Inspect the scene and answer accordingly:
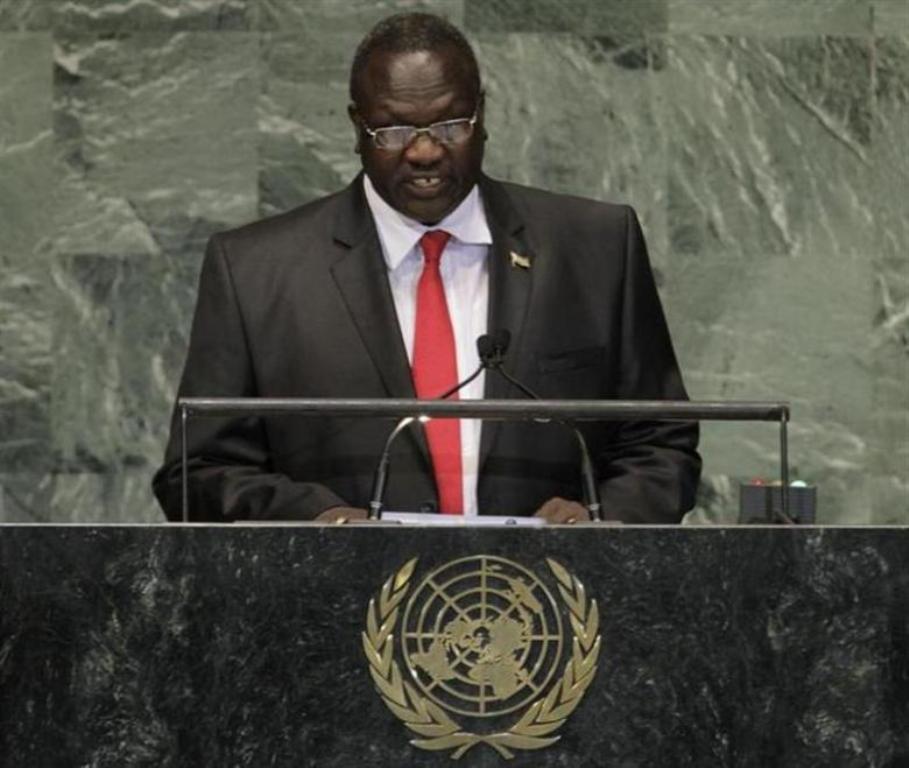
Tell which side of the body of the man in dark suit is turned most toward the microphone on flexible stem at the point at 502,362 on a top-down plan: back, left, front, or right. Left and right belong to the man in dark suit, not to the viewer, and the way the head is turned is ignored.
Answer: front

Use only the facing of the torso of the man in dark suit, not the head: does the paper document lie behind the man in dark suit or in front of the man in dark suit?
in front

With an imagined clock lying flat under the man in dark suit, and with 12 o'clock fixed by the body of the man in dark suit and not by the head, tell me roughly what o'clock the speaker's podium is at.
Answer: The speaker's podium is roughly at 12 o'clock from the man in dark suit.

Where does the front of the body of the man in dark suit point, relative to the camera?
toward the camera
